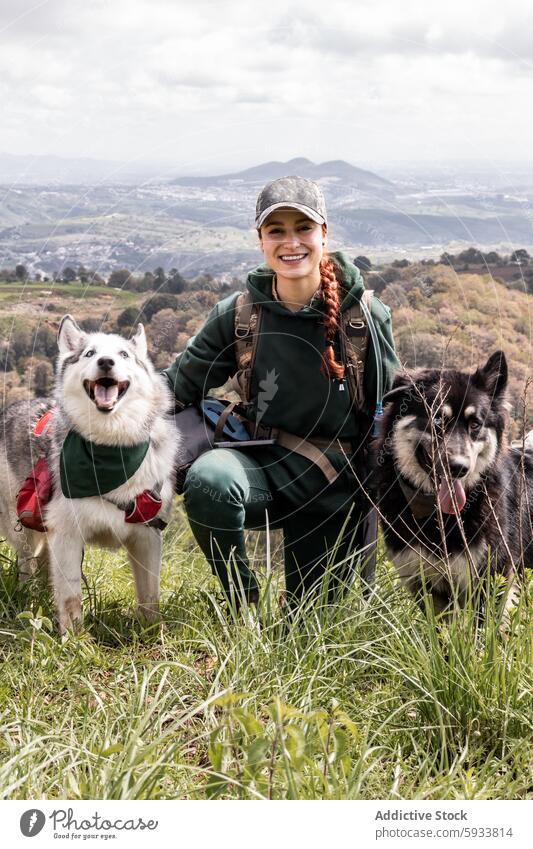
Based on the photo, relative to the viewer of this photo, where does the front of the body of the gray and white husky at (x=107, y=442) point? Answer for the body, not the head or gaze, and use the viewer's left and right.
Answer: facing the viewer and to the right of the viewer
